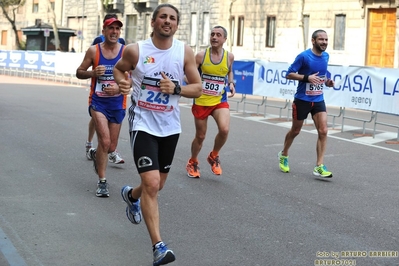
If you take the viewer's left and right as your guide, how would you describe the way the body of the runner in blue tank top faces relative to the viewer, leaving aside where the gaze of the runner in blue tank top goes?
facing the viewer

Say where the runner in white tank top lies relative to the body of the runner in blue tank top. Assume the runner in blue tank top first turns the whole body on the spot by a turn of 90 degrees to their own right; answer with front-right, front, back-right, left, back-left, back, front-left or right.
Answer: left

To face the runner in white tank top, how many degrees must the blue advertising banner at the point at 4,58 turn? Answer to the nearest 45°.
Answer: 0° — it already faces them

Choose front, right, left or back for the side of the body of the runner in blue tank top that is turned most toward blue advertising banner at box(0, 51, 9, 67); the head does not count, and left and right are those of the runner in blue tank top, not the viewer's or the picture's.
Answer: back
